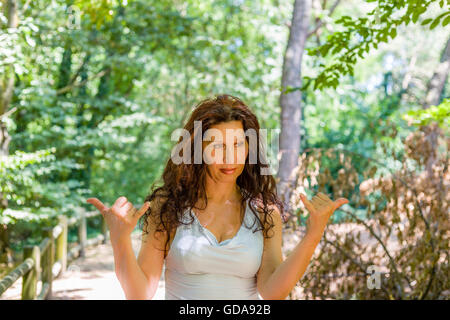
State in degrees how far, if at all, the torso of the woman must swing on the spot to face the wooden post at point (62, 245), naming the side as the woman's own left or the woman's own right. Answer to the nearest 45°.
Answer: approximately 180°

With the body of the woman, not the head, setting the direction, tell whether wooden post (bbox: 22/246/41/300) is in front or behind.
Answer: behind

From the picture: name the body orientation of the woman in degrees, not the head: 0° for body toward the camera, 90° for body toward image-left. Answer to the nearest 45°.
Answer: approximately 0°

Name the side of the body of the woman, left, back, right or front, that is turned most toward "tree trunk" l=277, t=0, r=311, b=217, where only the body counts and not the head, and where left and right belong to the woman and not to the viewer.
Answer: back

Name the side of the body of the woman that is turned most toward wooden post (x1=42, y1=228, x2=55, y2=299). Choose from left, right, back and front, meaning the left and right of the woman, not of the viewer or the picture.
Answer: back
